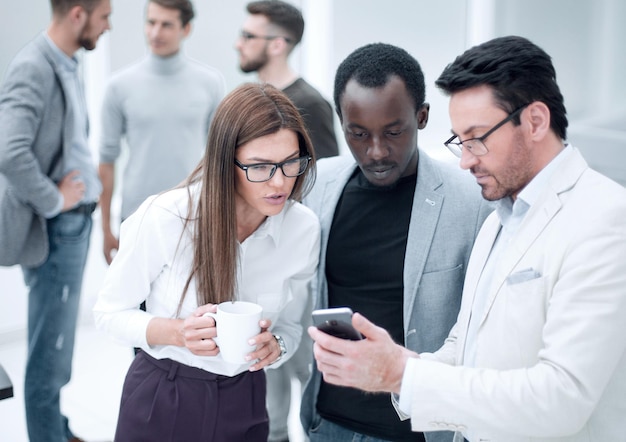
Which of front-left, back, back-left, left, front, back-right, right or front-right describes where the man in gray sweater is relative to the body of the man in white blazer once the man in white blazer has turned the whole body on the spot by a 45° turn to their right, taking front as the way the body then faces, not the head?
front-right

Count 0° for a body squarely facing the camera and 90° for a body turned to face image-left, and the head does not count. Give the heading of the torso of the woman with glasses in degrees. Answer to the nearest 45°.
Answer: approximately 315°

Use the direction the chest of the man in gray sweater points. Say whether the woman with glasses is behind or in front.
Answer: in front

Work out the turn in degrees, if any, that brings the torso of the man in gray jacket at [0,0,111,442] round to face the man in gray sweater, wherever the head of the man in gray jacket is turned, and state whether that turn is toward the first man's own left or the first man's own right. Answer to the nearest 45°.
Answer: approximately 45° to the first man's own left

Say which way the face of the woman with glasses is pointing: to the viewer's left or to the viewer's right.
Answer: to the viewer's right

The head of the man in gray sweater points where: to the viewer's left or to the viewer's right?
to the viewer's left

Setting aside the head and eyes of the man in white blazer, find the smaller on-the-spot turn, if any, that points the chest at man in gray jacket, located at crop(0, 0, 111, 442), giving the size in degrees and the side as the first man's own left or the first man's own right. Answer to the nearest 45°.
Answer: approximately 90° to the first man's own right

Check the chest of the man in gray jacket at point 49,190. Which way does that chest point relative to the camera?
to the viewer's right
